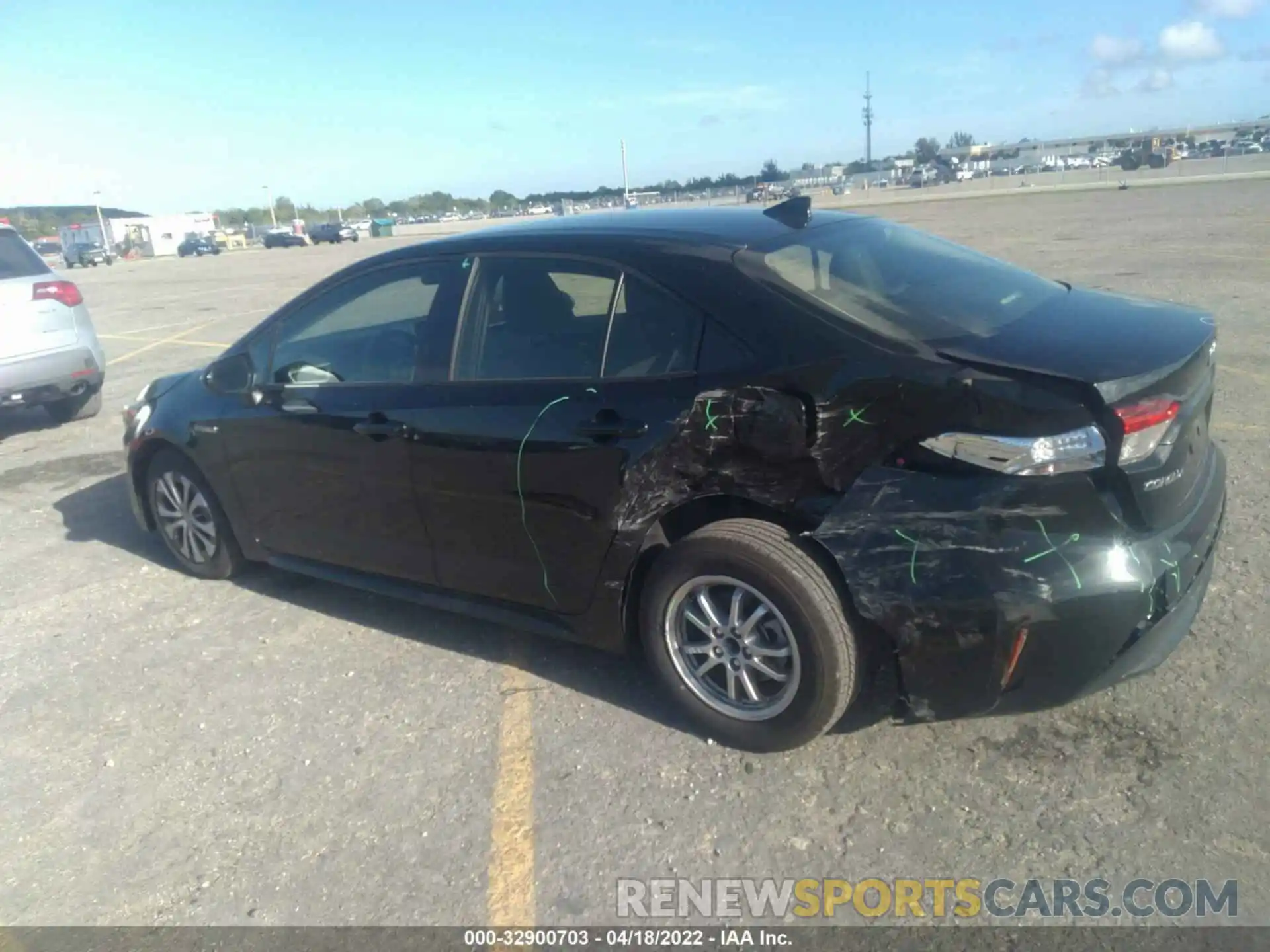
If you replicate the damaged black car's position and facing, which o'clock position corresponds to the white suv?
The white suv is roughly at 12 o'clock from the damaged black car.

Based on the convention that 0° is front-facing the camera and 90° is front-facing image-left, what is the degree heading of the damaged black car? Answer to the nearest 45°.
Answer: approximately 135°
